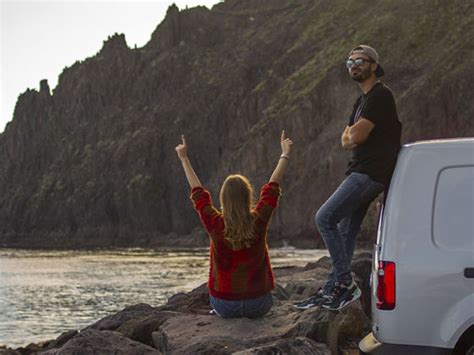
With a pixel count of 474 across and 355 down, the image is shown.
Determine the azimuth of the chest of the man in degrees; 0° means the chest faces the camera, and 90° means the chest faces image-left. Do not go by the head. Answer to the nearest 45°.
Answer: approximately 90°

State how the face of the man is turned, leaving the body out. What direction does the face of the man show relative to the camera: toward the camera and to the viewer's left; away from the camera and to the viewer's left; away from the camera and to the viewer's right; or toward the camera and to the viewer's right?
toward the camera and to the viewer's left

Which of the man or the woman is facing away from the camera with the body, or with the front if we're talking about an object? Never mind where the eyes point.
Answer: the woman

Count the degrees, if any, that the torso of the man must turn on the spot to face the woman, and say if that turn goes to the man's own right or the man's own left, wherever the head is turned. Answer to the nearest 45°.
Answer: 0° — they already face them

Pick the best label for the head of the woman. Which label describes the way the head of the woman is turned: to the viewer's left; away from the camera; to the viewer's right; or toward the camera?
away from the camera

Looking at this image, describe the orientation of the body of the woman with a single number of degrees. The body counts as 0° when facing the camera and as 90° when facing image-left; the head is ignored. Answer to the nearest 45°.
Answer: approximately 180°

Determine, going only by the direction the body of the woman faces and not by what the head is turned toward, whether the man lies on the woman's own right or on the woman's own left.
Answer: on the woman's own right
